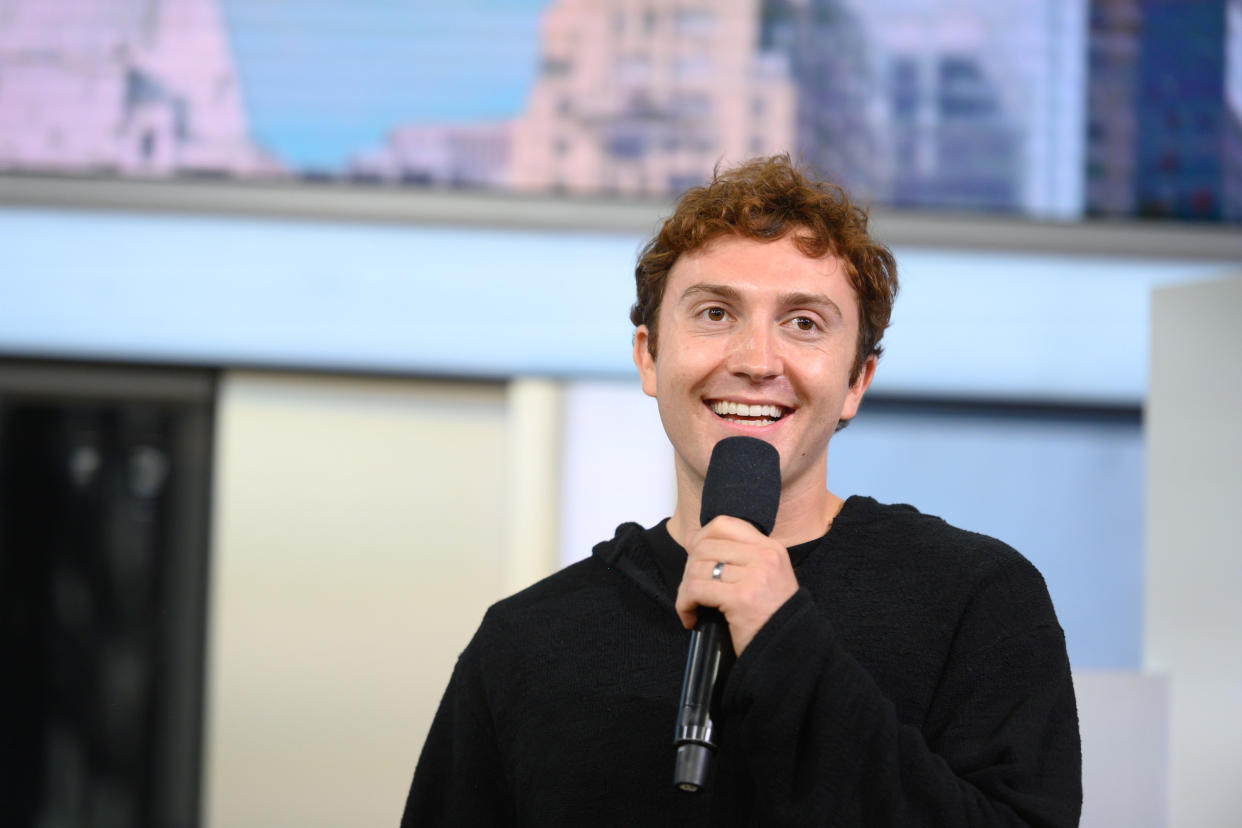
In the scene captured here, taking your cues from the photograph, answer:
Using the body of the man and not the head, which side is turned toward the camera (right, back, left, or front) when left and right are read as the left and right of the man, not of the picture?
front
